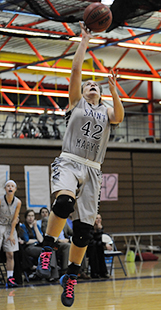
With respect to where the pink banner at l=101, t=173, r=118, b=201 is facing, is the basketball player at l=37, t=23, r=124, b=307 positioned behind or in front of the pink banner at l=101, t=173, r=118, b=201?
in front

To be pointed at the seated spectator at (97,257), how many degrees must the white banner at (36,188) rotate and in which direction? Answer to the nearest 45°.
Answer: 0° — it already faces them

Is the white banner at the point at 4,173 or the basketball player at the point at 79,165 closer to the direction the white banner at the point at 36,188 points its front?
the basketball player

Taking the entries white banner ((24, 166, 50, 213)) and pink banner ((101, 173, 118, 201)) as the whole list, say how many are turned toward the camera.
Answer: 2

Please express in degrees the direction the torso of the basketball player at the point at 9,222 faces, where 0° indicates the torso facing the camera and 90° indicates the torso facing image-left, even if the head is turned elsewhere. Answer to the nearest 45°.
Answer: approximately 0°

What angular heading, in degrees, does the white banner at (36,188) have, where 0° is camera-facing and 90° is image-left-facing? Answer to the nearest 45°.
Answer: approximately 0°

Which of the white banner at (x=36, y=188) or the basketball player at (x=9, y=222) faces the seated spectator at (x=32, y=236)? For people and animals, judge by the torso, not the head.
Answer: the white banner

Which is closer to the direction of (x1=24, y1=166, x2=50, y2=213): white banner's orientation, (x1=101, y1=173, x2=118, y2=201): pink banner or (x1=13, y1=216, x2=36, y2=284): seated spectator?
the seated spectator

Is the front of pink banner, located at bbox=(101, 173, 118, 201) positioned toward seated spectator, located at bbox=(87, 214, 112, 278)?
yes

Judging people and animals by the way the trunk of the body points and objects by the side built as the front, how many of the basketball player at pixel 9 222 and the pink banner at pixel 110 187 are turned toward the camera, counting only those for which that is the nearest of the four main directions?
2

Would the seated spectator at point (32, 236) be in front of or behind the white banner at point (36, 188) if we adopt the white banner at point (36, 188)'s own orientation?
in front
